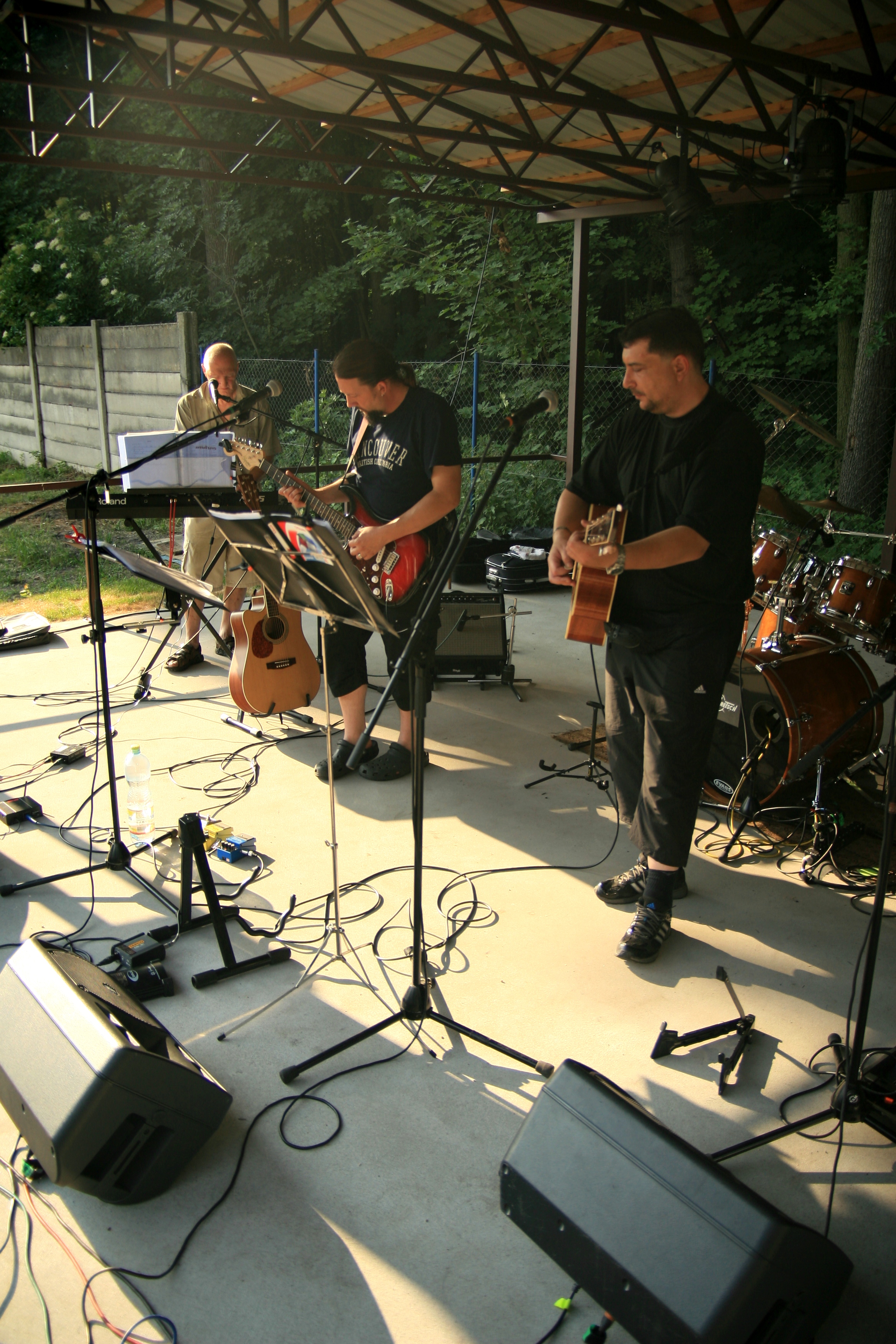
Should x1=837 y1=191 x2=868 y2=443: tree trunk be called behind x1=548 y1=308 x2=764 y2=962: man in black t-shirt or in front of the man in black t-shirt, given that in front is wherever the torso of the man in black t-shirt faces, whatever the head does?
behind

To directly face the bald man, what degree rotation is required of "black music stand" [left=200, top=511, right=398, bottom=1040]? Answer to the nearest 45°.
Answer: approximately 45° to its left

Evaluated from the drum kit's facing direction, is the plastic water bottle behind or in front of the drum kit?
in front

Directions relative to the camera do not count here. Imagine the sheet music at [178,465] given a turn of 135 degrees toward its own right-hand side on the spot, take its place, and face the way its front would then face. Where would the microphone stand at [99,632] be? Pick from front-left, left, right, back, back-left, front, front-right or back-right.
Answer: front-right

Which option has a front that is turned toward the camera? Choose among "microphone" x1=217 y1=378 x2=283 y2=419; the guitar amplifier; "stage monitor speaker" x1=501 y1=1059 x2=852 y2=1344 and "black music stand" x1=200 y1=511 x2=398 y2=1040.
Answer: the guitar amplifier

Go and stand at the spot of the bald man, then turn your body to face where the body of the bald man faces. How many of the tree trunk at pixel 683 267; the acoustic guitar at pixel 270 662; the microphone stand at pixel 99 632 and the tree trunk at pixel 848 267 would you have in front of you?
2

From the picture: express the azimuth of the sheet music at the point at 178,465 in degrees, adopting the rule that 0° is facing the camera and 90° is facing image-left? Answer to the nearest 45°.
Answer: approximately 180°

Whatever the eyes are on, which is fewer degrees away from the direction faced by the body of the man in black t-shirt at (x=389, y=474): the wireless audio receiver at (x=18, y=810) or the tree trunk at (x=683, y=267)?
the wireless audio receiver

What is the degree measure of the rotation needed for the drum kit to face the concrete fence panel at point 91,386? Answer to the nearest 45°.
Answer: approximately 90° to its right

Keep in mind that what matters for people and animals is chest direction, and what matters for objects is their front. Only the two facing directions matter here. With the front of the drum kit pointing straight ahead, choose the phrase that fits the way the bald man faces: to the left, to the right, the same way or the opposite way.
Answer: to the left

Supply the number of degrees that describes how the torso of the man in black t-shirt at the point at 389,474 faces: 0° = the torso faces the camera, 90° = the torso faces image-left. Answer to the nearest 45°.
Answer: approximately 45°

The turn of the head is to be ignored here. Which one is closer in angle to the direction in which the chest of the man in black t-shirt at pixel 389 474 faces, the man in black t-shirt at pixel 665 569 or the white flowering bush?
the man in black t-shirt

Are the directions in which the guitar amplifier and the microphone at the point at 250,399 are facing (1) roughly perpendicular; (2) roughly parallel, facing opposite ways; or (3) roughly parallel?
roughly perpendicular

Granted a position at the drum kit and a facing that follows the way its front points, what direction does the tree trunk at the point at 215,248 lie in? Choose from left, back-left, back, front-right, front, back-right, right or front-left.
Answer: right
